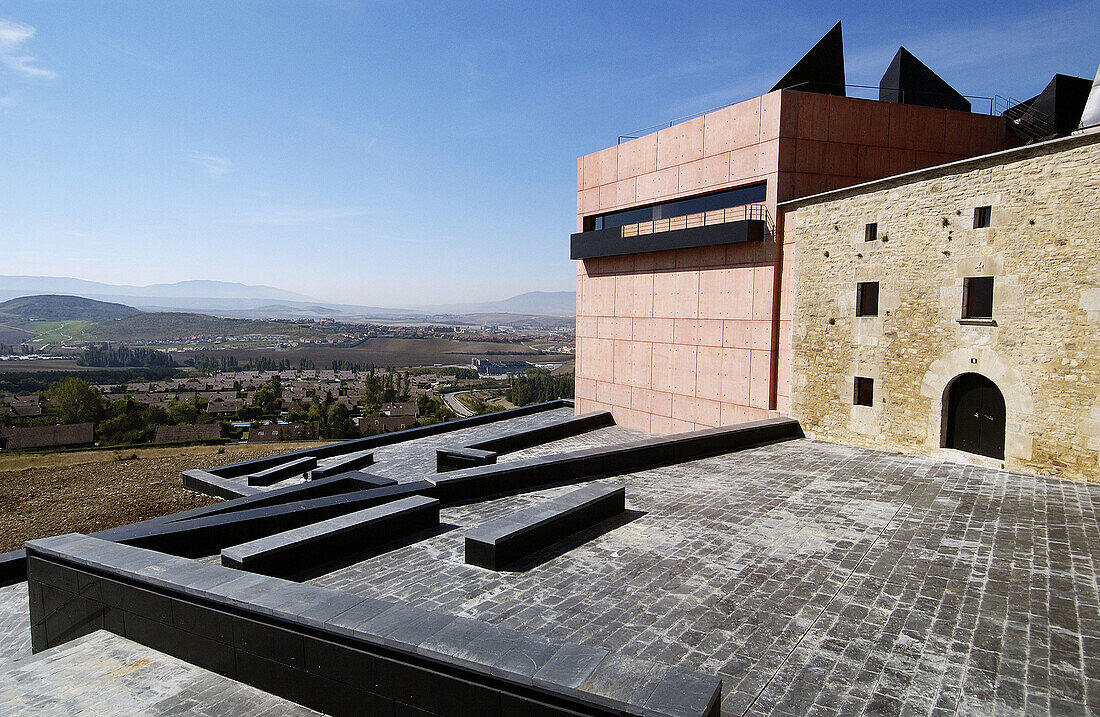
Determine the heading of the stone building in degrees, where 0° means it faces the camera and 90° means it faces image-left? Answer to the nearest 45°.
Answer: approximately 45°

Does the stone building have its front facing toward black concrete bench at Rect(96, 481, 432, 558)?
yes

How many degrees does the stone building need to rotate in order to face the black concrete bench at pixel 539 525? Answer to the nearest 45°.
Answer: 0° — it already faces it

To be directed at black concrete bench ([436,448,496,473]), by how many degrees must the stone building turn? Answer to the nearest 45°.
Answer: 0° — it already faces it

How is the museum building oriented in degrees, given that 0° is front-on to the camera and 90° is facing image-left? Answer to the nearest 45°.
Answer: approximately 45°
